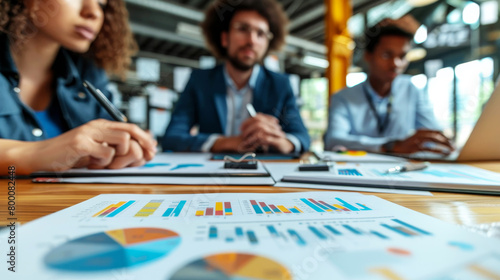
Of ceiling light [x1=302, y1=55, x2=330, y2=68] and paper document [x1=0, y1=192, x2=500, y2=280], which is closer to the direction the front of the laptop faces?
the ceiling light

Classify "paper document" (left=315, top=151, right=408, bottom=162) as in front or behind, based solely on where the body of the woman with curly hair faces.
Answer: in front

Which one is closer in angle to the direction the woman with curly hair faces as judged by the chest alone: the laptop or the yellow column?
the laptop

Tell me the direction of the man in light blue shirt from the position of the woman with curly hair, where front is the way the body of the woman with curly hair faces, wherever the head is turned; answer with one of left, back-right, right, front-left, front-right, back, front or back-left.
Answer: front-left

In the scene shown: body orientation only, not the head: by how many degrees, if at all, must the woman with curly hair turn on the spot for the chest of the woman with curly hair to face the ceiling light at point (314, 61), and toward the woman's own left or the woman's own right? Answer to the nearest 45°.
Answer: approximately 90° to the woman's own left

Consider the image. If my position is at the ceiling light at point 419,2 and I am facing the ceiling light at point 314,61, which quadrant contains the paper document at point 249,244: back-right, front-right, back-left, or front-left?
back-left

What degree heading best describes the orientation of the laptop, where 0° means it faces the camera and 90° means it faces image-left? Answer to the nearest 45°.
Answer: approximately 135°

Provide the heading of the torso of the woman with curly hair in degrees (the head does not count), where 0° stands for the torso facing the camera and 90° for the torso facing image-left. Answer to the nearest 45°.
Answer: approximately 315°
